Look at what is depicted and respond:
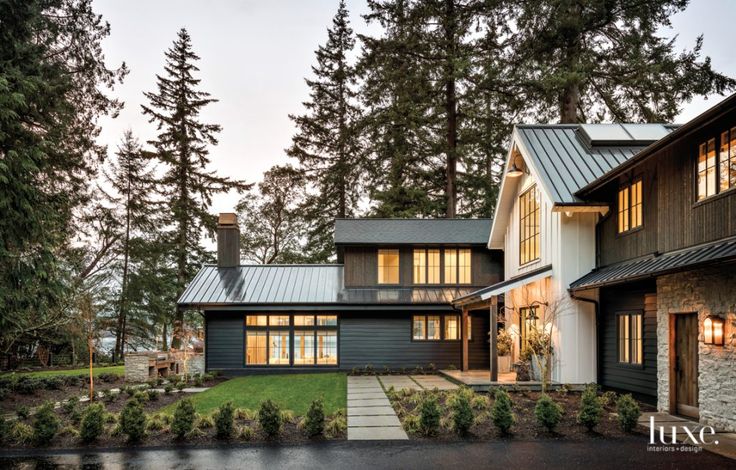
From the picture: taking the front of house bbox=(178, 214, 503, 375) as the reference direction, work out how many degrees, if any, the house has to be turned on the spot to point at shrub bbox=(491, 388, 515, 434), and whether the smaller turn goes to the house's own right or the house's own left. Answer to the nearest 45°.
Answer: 0° — it already faces it

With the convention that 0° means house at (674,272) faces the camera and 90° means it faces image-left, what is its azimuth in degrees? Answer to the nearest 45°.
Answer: approximately 45°

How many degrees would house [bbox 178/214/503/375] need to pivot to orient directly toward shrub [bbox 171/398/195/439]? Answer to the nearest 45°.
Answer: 0° — it already faces it

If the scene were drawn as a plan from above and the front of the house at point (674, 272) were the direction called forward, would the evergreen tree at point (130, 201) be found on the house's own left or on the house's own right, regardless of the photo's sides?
on the house's own right

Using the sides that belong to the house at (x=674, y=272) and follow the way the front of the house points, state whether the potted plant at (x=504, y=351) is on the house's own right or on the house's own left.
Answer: on the house's own right

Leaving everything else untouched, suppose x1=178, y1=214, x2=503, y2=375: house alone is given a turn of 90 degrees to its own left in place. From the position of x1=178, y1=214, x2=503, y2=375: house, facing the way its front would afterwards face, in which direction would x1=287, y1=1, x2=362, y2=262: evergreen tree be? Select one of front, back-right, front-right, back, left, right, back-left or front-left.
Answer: left

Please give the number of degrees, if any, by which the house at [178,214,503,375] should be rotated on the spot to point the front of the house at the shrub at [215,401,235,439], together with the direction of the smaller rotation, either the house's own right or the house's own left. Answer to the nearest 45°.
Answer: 0° — it already faces it

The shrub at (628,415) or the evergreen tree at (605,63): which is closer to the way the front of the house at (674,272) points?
the shrub

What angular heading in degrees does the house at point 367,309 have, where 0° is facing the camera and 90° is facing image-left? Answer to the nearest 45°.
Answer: approximately 0°

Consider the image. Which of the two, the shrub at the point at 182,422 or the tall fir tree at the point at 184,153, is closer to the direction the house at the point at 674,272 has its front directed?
the shrub
